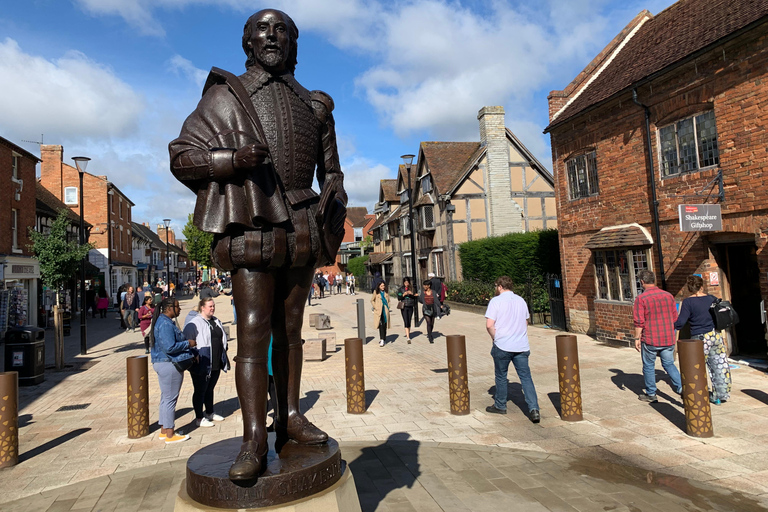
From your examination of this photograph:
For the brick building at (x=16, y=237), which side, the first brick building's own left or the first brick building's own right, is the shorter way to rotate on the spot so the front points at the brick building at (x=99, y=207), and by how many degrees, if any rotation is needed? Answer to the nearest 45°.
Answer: approximately 135° to the first brick building's own left

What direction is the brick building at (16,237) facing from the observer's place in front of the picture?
facing the viewer and to the right of the viewer

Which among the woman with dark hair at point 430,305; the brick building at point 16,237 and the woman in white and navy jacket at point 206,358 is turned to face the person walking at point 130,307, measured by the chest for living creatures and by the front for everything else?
the brick building

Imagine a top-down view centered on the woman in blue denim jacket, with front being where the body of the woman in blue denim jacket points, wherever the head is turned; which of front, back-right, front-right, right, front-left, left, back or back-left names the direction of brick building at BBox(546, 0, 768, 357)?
front

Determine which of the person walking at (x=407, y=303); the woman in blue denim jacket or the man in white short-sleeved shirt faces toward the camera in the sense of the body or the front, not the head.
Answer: the person walking

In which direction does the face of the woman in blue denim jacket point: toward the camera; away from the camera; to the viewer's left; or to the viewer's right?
to the viewer's right

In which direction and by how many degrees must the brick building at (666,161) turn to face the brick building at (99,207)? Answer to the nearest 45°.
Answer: approximately 45° to its right

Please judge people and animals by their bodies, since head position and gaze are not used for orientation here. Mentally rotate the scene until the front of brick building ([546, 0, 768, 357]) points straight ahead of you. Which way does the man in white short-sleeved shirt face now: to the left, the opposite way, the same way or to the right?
to the right

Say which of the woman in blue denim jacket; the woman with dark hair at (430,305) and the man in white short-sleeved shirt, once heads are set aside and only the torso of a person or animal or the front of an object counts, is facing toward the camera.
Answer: the woman with dark hair

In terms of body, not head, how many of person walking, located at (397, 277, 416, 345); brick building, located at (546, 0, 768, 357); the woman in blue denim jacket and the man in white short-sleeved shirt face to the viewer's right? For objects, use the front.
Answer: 1

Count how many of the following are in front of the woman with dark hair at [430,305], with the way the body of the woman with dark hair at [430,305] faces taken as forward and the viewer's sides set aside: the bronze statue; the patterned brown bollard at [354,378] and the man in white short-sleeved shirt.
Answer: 3

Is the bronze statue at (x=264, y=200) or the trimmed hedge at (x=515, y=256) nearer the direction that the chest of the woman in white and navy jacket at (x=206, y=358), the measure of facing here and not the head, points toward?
the bronze statue

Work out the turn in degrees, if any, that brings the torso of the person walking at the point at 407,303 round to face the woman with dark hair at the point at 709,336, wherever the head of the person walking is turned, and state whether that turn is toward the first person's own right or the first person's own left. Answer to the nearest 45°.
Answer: approximately 45° to the first person's own left

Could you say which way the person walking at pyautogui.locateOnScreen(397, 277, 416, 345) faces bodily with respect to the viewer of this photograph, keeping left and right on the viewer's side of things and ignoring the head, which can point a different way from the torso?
facing the viewer

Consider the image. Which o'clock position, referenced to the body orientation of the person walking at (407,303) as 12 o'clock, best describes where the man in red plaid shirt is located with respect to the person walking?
The man in red plaid shirt is roughly at 11 o'clock from the person walking.

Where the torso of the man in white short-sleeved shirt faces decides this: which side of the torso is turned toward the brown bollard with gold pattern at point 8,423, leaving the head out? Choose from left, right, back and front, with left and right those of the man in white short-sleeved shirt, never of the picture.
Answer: left

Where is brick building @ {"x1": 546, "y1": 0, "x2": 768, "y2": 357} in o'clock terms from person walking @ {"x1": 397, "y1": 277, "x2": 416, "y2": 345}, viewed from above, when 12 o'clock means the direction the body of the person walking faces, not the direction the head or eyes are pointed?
The brick building is roughly at 10 o'clock from the person walking.

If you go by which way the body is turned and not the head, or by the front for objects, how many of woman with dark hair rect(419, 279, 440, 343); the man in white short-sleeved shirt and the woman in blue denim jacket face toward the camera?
1
